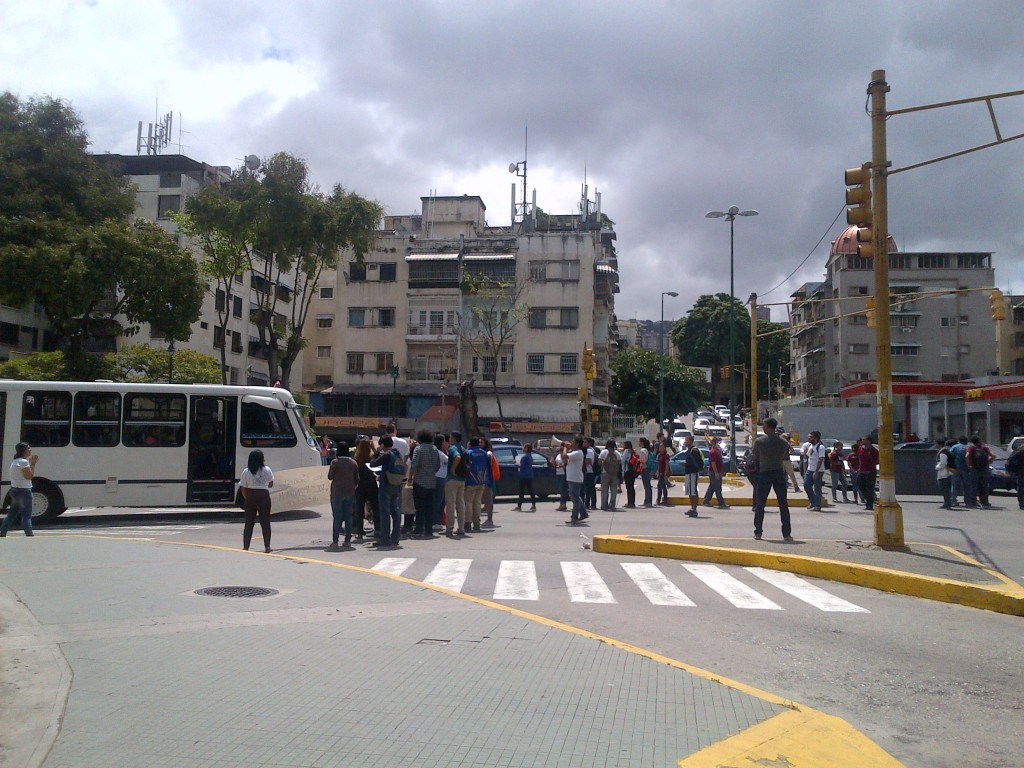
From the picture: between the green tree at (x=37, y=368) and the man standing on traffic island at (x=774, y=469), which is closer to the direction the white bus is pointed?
the man standing on traffic island

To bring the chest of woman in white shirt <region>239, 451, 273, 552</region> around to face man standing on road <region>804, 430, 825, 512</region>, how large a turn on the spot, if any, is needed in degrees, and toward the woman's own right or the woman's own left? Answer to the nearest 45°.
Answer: approximately 90° to the woman's own right

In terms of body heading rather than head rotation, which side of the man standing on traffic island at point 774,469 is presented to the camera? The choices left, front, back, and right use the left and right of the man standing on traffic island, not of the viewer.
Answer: back

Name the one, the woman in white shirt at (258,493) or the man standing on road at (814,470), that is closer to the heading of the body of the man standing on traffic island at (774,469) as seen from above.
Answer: the man standing on road

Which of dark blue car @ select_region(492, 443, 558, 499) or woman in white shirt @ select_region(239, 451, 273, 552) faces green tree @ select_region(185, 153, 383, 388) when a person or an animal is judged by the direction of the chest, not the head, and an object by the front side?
the woman in white shirt

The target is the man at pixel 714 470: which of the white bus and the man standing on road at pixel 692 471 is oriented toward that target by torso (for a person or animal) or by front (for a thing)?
the white bus

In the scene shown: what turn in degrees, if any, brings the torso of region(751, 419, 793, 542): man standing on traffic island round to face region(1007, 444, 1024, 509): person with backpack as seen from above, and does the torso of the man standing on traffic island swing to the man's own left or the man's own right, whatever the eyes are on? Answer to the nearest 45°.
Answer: approximately 45° to the man's own right

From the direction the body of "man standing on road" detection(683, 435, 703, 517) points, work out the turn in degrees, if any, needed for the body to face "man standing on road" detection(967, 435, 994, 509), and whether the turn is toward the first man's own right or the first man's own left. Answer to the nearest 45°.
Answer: approximately 135° to the first man's own right

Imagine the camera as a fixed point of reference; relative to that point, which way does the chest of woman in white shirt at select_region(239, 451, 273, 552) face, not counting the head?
away from the camera
